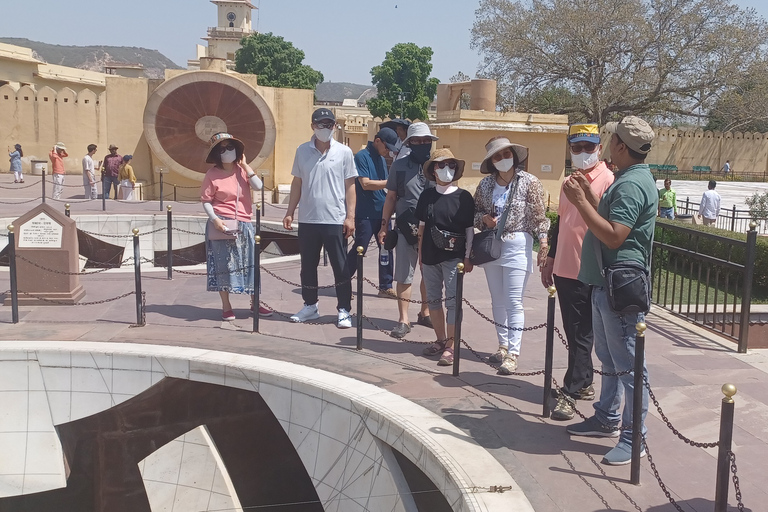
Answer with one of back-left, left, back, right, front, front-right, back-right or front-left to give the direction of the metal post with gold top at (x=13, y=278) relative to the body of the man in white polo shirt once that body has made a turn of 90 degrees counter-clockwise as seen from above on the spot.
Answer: back

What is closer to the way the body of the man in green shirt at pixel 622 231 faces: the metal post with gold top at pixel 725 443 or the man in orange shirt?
the man in orange shirt

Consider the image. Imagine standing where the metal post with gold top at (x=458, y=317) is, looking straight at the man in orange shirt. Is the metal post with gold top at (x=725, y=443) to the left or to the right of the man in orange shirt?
right

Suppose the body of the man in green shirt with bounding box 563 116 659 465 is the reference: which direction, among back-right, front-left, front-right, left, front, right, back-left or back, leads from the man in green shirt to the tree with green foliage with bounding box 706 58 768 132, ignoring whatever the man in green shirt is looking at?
right

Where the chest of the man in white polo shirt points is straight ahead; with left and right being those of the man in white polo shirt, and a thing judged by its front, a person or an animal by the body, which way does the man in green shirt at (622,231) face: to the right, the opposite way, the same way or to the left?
to the right

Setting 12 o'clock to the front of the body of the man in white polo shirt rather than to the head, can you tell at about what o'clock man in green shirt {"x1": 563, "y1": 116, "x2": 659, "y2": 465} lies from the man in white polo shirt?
The man in green shirt is roughly at 11 o'clock from the man in white polo shirt.

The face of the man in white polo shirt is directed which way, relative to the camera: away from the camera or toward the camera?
toward the camera

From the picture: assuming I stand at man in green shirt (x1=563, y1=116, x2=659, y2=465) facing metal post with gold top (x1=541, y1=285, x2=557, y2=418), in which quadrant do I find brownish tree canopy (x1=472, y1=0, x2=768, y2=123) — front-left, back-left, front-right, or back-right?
front-right

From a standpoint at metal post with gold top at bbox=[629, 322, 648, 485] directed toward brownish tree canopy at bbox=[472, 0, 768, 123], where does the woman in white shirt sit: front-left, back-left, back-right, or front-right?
front-left

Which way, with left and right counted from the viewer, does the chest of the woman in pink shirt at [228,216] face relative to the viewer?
facing the viewer

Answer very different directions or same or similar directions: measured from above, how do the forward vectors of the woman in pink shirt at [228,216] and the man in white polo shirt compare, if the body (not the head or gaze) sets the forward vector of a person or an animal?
same or similar directions

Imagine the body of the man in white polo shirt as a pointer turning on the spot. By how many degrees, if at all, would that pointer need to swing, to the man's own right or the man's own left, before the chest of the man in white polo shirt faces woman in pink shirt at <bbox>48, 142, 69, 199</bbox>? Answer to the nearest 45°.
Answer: approximately 135° to the man's own right

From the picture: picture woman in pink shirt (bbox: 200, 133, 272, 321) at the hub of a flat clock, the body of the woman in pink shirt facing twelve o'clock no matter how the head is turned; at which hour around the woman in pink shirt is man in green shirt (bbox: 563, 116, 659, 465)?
The man in green shirt is roughly at 11 o'clock from the woman in pink shirt.

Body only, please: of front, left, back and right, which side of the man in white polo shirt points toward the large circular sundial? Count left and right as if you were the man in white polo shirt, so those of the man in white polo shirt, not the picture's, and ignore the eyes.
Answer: back

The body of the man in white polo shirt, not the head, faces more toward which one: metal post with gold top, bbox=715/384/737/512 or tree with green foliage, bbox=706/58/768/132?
the metal post with gold top

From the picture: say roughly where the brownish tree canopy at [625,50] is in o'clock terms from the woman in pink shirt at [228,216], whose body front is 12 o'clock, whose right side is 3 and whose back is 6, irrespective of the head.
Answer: The brownish tree canopy is roughly at 7 o'clock from the woman in pink shirt.

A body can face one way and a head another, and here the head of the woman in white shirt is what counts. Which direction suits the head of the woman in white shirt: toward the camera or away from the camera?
toward the camera

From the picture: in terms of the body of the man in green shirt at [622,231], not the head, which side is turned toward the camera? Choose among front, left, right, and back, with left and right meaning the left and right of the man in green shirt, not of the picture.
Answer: left

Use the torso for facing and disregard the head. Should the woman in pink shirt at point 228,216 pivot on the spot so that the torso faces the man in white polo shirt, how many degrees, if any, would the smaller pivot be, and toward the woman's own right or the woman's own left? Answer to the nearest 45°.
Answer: approximately 90° to the woman's own left

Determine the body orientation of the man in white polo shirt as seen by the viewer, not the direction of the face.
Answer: toward the camera
